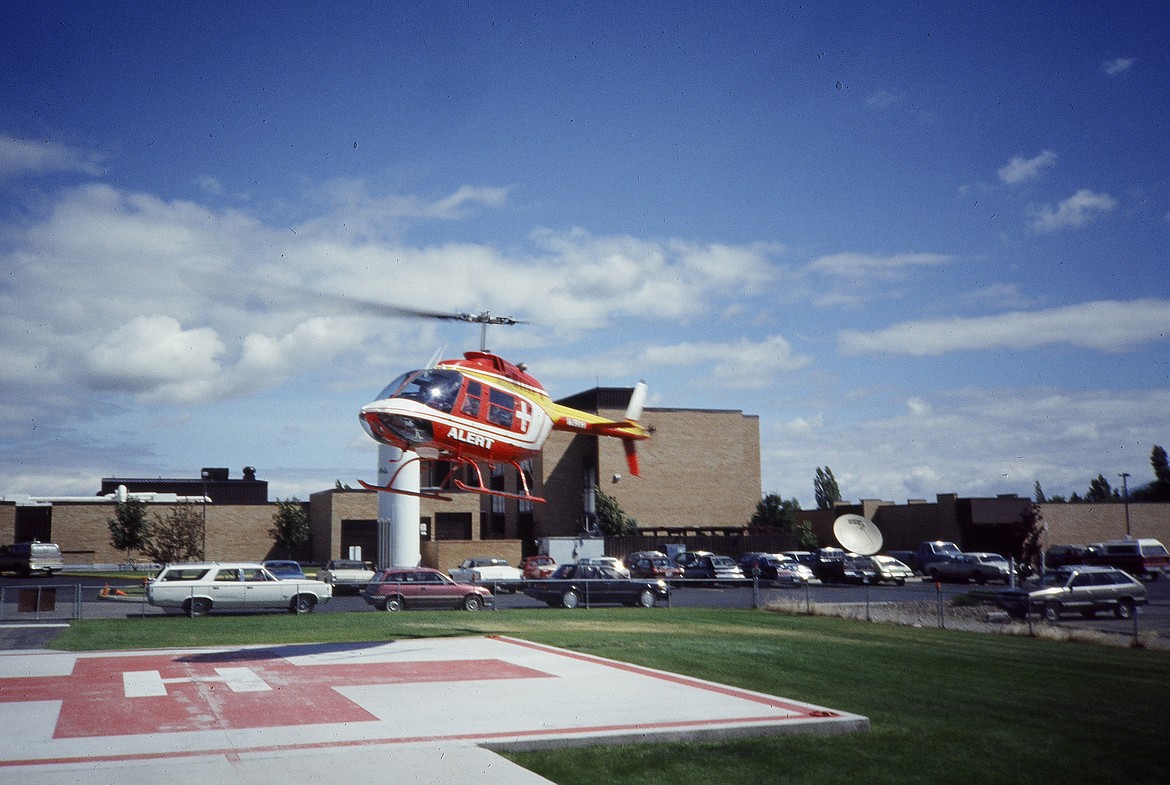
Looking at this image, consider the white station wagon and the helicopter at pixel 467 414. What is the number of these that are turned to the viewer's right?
1

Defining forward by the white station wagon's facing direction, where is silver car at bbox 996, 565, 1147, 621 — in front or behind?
in front

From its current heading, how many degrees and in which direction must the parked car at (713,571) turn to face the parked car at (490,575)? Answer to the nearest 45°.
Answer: approximately 90° to its right

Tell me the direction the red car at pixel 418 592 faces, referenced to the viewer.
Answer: facing to the right of the viewer

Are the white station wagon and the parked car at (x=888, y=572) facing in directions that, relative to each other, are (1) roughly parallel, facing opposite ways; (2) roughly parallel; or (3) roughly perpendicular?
roughly perpendicular

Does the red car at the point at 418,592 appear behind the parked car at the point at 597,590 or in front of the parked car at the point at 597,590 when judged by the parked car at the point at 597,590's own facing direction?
behind

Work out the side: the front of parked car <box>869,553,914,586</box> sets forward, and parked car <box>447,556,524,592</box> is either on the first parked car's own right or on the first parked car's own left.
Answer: on the first parked car's own right

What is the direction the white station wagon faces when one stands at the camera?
facing to the right of the viewer

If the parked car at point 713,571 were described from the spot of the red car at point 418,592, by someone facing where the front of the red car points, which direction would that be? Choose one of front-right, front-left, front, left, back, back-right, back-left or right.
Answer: front-left

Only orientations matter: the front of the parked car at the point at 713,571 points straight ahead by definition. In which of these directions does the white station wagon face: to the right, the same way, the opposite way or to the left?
to the left

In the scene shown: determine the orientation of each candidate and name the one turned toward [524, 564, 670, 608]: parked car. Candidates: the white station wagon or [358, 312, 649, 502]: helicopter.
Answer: the white station wagon

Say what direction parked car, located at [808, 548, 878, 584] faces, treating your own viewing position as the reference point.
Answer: facing the viewer and to the right of the viewer

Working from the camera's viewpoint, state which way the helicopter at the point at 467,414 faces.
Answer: facing the viewer and to the left of the viewer

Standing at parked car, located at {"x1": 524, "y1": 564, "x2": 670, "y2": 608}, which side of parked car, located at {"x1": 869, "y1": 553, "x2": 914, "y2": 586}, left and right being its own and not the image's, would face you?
right
